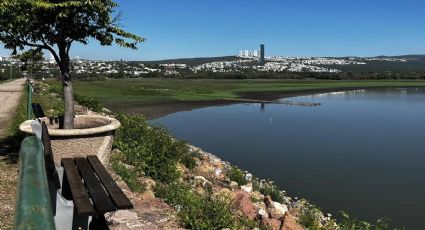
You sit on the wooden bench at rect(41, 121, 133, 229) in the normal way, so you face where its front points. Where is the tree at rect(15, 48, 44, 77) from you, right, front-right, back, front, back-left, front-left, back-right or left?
left

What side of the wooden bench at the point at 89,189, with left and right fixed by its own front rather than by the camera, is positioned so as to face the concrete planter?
left

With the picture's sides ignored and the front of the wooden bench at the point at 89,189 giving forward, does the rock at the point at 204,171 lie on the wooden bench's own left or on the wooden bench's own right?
on the wooden bench's own left

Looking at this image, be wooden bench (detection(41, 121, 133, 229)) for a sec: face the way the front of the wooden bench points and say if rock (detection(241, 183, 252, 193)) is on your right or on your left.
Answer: on your left

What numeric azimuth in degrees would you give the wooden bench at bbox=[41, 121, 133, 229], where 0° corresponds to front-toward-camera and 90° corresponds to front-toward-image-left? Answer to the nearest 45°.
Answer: approximately 270°

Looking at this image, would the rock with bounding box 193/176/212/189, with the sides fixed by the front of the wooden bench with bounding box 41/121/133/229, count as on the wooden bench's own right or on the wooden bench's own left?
on the wooden bench's own left

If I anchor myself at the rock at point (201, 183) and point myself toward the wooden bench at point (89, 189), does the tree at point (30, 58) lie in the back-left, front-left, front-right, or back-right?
back-right
